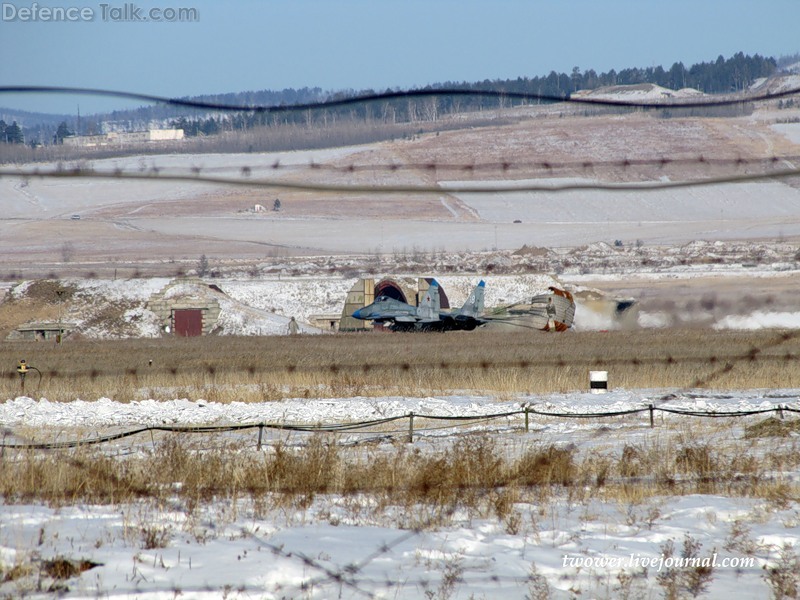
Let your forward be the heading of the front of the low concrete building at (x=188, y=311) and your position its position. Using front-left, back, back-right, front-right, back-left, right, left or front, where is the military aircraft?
front-left

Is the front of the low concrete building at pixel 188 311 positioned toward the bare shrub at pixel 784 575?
yes

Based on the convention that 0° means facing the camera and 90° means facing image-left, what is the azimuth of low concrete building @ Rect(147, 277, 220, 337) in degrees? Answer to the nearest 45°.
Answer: approximately 0°

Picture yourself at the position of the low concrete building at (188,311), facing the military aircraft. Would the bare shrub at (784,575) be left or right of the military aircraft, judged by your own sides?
right

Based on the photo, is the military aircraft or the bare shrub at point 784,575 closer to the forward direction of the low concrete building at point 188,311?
the bare shrub
